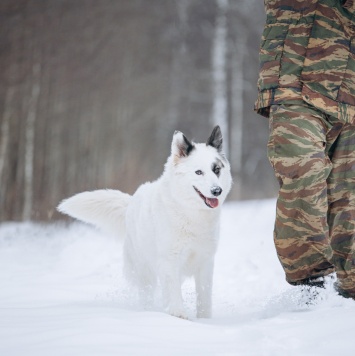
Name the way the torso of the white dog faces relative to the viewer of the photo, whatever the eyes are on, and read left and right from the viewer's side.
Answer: facing the viewer and to the right of the viewer
